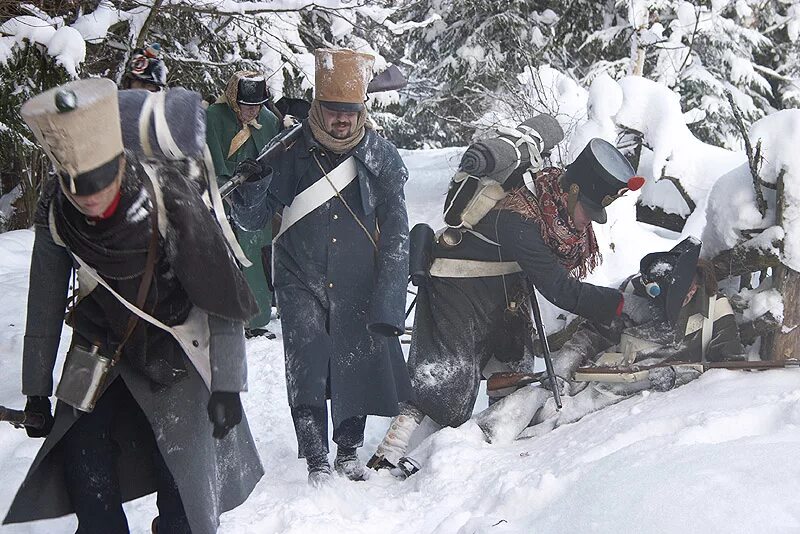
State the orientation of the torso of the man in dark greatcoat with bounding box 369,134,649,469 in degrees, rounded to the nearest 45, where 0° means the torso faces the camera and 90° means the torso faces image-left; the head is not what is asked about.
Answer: approximately 270°

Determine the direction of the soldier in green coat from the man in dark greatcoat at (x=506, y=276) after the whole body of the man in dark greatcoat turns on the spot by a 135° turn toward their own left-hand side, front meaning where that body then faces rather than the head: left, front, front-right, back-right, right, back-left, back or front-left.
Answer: front

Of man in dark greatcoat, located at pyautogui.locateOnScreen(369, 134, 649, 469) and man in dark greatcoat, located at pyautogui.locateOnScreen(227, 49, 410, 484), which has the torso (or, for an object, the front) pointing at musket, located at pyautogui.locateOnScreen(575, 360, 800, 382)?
man in dark greatcoat, located at pyautogui.locateOnScreen(369, 134, 649, 469)

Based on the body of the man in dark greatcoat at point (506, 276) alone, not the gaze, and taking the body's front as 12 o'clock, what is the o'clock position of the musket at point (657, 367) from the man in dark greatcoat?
The musket is roughly at 12 o'clock from the man in dark greatcoat.

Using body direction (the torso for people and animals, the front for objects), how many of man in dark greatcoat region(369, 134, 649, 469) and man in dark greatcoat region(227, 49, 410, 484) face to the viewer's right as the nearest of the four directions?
1

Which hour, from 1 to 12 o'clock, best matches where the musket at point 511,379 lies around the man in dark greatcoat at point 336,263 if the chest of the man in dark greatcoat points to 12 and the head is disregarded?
The musket is roughly at 8 o'clock from the man in dark greatcoat.

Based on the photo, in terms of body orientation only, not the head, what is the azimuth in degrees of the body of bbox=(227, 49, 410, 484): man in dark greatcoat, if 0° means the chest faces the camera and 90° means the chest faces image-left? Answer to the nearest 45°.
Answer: approximately 0°

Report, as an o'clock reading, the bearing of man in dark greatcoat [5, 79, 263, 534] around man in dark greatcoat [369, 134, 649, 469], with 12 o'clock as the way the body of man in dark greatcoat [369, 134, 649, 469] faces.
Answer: man in dark greatcoat [5, 79, 263, 534] is roughly at 4 o'clock from man in dark greatcoat [369, 134, 649, 469].

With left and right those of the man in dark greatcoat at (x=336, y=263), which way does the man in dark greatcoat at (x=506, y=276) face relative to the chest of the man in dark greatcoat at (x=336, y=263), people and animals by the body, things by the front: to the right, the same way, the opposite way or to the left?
to the left

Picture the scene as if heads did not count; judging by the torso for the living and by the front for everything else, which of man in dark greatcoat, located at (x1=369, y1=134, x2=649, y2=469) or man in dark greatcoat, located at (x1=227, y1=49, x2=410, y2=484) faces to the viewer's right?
man in dark greatcoat, located at (x1=369, y1=134, x2=649, y2=469)
